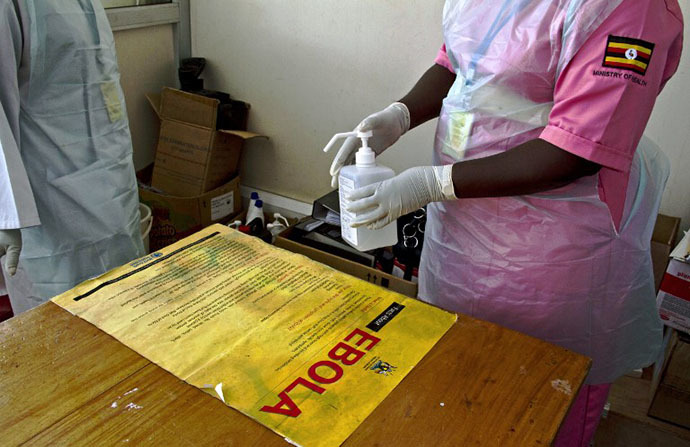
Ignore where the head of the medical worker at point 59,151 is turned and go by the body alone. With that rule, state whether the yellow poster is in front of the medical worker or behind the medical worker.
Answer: in front

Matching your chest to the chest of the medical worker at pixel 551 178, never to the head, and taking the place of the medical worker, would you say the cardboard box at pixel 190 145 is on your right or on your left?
on your right

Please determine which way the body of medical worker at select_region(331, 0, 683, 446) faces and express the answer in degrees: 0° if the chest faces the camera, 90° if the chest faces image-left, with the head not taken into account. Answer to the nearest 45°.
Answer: approximately 45°

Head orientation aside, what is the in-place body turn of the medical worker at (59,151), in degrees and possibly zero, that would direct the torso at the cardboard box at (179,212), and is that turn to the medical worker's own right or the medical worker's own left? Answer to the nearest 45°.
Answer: approximately 90° to the medical worker's own left

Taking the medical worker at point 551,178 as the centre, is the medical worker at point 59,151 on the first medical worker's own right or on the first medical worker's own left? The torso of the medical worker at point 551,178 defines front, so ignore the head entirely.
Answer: on the first medical worker's own right

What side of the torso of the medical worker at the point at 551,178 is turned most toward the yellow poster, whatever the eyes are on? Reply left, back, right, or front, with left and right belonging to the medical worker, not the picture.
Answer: front

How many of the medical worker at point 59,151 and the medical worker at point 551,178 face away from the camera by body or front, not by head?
0

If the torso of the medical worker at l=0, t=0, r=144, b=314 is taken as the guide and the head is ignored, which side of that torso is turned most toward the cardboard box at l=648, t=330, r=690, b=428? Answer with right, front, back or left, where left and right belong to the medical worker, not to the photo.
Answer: front

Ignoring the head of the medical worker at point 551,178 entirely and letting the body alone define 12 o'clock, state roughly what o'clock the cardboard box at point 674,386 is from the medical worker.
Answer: The cardboard box is roughly at 6 o'clock from the medical worker.

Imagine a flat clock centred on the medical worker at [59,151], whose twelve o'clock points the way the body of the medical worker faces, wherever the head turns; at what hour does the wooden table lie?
The wooden table is roughly at 1 o'clock from the medical worker.

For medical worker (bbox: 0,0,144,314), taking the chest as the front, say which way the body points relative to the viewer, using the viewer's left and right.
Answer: facing the viewer and to the right of the viewer

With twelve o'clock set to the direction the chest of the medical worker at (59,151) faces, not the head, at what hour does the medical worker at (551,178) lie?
the medical worker at (551,178) is roughly at 12 o'clock from the medical worker at (59,151).

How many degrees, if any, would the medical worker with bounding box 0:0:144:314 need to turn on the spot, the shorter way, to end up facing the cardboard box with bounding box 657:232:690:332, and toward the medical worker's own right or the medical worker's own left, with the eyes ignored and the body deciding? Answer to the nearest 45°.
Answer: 0° — they already face it

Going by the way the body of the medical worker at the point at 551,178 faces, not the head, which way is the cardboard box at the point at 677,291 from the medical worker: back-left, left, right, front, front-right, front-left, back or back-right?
back

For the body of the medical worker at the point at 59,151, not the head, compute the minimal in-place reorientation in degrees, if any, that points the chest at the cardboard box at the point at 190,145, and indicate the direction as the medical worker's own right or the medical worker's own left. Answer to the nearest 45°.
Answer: approximately 90° to the medical worker's own left
